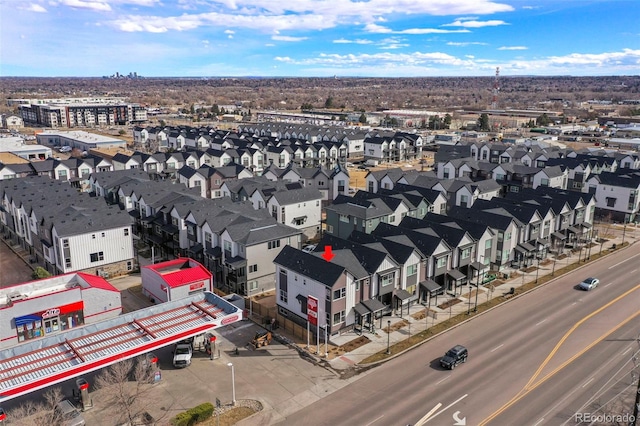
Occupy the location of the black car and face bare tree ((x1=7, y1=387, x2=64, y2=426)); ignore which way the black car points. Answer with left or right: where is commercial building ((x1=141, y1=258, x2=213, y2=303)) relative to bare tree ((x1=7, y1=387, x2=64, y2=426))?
right

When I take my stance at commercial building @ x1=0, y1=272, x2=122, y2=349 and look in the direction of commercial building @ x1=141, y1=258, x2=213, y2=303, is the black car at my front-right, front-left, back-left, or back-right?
front-right

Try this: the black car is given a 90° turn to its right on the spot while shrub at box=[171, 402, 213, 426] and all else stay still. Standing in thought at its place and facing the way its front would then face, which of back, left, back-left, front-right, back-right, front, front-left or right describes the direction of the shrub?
left

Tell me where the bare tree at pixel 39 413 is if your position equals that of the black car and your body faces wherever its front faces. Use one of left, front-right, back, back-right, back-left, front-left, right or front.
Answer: front

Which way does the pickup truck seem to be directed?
toward the camera

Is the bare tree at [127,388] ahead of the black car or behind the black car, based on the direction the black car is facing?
ahead

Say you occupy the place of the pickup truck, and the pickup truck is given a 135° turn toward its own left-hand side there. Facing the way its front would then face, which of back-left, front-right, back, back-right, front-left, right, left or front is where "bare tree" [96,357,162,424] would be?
back

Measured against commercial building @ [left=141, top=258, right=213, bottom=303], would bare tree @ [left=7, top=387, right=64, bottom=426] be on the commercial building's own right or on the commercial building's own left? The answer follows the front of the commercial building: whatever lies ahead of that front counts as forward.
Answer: on the commercial building's own right

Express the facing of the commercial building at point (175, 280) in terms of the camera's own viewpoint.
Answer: facing the viewer and to the right of the viewer

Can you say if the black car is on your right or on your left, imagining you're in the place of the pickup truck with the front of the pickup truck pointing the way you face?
on your left

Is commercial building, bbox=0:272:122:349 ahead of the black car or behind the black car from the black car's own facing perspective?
ahead

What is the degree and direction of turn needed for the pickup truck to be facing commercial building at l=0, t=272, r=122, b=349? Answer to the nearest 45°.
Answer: approximately 135° to its right

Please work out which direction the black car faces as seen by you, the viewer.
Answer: facing the viewer and to the left of the viewer

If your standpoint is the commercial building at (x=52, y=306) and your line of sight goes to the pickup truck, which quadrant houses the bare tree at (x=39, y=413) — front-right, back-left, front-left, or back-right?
front-right

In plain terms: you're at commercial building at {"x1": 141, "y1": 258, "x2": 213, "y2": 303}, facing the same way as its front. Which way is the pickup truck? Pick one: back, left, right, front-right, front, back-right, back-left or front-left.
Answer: front-right
